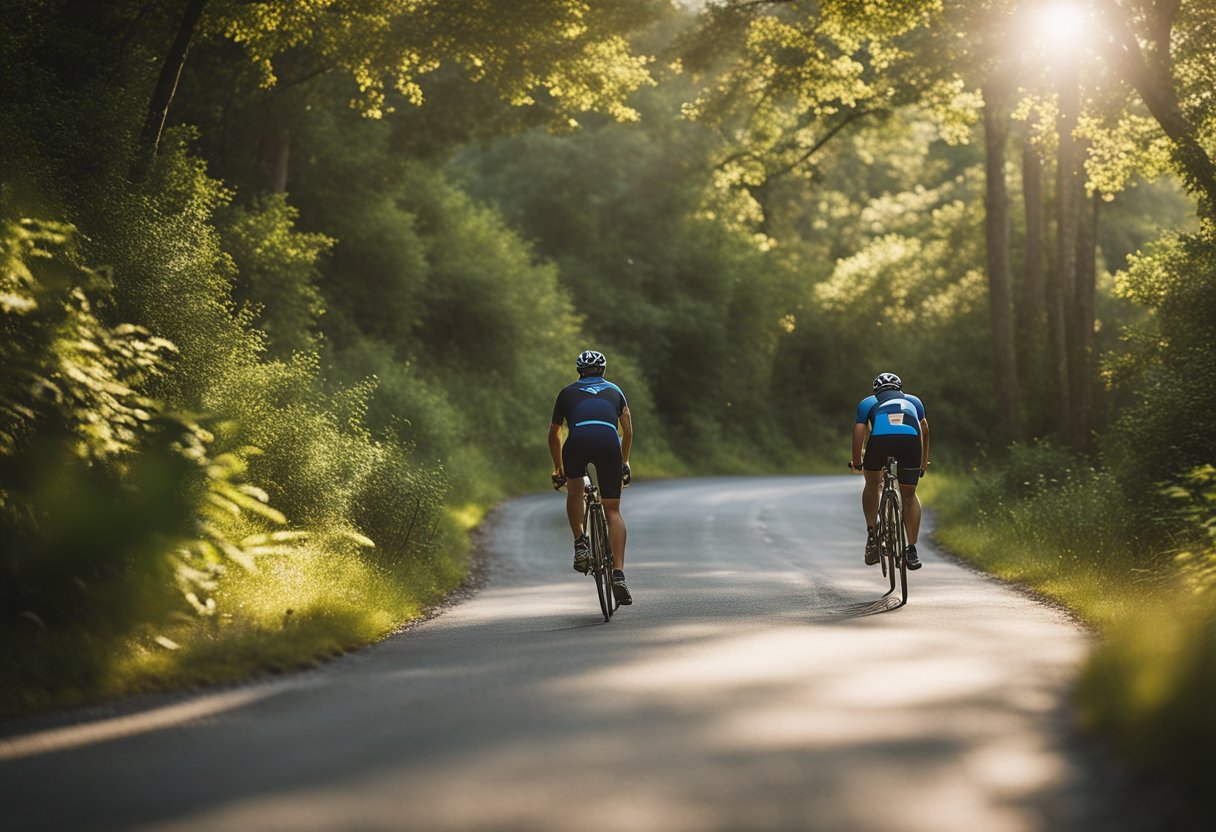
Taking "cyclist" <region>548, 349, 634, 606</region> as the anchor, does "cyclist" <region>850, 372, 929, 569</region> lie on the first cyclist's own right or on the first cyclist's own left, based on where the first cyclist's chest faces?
on the first cyclist's own right

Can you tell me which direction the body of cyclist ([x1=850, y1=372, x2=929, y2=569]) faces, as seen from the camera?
away from the camera

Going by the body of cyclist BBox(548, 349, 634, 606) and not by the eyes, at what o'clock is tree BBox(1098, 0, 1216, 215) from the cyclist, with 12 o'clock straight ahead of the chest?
The tree is roughly at 2 o'clock from the cyclist.

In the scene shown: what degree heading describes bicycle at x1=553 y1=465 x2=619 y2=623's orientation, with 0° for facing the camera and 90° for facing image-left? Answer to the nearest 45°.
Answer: approximately 180°

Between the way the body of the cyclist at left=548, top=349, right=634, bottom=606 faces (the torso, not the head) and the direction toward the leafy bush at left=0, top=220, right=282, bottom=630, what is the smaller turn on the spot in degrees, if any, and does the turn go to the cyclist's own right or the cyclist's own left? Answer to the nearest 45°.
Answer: approximately 135° to the cyclist's own left

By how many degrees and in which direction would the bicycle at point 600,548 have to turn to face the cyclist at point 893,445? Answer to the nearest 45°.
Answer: approximately 45° to its right

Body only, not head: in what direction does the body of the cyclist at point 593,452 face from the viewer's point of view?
away from the camera

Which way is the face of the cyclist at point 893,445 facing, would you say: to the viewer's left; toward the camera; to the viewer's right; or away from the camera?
away from the camera

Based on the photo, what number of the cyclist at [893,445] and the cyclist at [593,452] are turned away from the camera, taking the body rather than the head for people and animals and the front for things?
2
